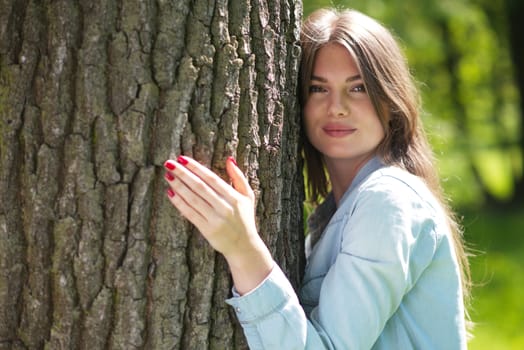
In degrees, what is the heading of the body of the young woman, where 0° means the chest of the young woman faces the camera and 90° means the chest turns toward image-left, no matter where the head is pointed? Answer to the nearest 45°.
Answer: approximately 90°
